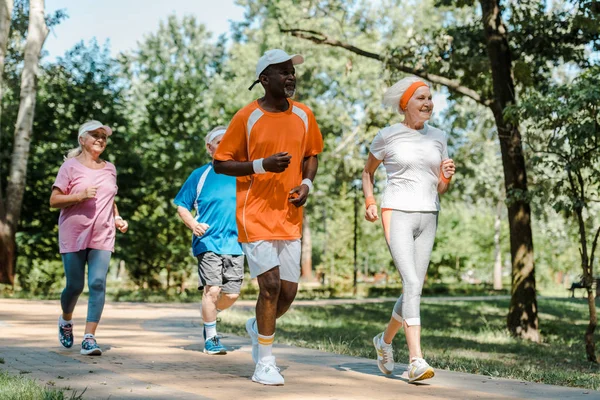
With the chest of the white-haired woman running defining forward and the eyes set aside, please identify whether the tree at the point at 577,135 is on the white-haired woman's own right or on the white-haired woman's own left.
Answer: on the white-haired woman's own left

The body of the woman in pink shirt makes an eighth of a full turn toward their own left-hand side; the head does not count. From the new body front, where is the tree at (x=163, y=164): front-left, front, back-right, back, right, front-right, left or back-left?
left

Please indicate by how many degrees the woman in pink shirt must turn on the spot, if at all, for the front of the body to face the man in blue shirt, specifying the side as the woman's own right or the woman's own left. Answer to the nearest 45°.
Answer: approximately 45° to the woman's own left

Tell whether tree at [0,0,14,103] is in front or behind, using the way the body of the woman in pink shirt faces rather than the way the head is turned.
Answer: behind

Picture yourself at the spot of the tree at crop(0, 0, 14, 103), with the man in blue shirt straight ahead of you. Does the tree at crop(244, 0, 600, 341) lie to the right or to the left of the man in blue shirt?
left
